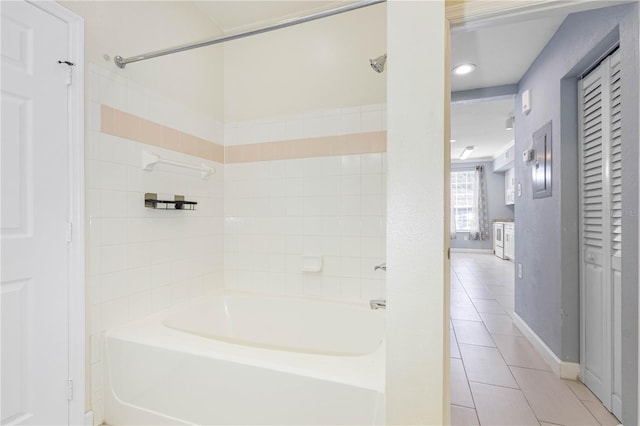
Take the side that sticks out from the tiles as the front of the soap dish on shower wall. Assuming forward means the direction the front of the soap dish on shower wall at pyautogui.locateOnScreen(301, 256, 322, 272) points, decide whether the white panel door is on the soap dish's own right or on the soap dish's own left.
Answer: on the soap dish's own right

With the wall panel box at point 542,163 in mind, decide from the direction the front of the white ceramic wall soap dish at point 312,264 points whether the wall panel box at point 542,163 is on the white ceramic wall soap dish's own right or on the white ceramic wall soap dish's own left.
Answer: on the white ceramic wall soap dish's own left

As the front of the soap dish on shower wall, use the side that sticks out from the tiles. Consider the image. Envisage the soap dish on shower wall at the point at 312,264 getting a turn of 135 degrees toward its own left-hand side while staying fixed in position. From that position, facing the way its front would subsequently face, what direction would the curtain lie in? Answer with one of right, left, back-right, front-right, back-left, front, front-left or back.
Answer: front

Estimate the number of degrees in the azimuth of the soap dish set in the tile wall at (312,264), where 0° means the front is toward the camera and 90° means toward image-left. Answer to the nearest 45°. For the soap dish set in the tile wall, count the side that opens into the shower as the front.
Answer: approximately 0°

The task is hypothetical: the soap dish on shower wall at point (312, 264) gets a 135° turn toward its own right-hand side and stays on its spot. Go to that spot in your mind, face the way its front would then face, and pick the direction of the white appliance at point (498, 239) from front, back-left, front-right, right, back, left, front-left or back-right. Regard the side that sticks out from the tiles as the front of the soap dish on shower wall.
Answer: right

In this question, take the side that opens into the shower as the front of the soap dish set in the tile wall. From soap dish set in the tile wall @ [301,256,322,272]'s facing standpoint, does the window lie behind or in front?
behind

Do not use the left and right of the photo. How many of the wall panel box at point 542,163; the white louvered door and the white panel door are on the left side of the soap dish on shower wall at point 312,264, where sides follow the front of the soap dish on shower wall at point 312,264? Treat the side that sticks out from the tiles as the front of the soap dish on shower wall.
2

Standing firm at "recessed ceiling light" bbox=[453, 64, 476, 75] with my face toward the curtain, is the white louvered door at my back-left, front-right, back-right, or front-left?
back-right

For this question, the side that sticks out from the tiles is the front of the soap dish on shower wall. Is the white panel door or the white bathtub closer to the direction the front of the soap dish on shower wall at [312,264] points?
the white bathtub

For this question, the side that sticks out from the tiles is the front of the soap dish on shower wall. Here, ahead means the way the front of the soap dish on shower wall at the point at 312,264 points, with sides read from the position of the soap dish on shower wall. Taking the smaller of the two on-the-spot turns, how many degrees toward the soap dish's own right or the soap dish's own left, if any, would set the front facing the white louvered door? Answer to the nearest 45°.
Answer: approximately 90° to the soap dish's own left

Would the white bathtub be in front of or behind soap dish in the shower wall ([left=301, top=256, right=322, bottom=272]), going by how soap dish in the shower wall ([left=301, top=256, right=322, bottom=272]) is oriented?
in front
